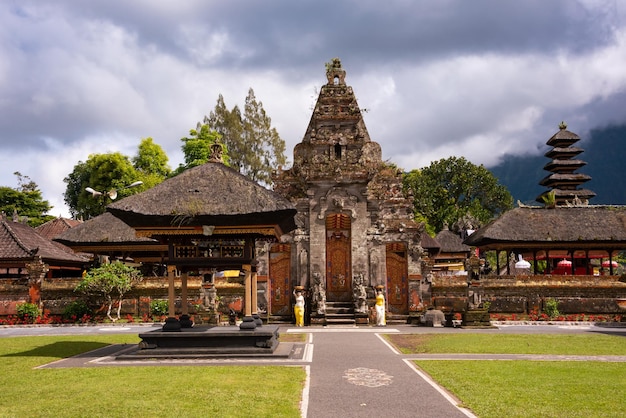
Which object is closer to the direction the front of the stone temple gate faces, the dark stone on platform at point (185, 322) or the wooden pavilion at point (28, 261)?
the dark stone on platform

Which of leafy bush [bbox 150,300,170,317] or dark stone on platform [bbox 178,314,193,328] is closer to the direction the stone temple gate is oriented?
the dark stone on platform

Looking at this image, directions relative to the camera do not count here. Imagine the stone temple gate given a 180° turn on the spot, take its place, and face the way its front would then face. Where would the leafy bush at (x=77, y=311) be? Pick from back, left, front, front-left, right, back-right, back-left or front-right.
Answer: left

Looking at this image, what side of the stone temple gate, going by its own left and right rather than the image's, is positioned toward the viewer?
front

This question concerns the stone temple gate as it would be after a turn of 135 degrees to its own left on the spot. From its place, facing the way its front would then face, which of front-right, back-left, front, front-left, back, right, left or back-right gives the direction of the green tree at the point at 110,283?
back-left

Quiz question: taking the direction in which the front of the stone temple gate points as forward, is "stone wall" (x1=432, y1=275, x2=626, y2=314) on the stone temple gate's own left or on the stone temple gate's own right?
on the stone temple gate's own left

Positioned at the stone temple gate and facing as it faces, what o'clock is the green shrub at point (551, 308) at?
The green shrub is roughly at 9 o'clock from the stone temple gate.

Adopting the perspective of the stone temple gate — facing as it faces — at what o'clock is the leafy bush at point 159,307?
The leafy bush is roughly at 3 o'clock from the stone temple gate.

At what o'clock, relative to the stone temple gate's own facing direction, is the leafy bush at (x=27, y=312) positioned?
The leafy bush is roughly at 3 o'clock from the stone temple gate.

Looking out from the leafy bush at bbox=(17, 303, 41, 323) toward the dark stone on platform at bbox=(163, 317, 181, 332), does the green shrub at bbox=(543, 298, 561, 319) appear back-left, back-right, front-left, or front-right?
front-left

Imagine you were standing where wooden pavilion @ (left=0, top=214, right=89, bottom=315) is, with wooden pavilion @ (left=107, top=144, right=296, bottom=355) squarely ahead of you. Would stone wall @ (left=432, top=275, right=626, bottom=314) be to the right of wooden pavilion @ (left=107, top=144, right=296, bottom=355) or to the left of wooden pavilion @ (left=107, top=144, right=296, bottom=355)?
left
